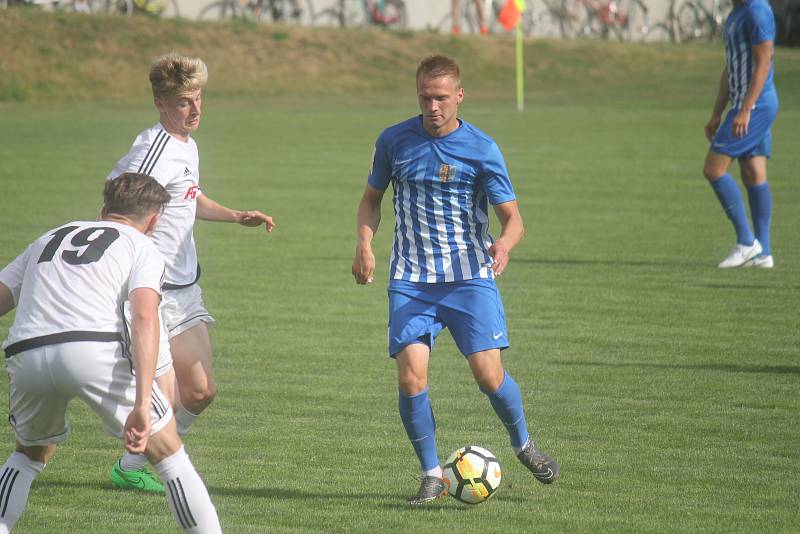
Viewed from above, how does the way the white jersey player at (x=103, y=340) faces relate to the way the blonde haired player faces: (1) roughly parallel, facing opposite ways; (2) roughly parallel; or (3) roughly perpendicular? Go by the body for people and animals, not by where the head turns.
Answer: roughly perpendicular

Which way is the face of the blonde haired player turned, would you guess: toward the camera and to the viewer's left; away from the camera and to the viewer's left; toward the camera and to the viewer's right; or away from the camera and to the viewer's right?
toward the camera and to the viewer's right

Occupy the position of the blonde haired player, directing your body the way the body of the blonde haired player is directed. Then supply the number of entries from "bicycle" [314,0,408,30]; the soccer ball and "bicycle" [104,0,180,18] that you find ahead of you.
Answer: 1

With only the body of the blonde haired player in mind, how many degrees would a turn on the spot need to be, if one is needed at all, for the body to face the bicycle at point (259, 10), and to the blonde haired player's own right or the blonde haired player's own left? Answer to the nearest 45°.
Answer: approximately 135° to the blonde haired player's own left

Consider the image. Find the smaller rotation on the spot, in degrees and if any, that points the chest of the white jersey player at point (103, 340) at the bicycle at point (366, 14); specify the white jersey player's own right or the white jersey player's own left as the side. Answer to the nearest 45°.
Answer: approximately 45° to the white jersey player's own left

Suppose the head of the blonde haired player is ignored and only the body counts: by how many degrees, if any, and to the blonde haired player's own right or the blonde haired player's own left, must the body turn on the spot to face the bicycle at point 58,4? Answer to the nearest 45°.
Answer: approximately 135° to the blonde haired player's own left

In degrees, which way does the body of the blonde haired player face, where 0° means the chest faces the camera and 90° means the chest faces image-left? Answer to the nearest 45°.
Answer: approximately 315°

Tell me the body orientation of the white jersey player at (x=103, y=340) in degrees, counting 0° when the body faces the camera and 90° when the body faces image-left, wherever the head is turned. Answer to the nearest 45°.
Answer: approximately 225°

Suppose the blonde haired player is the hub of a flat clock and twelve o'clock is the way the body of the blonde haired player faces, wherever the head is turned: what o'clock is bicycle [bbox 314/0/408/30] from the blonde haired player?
The bicycle is roughly at 8 o'clock from the blonde haired player.

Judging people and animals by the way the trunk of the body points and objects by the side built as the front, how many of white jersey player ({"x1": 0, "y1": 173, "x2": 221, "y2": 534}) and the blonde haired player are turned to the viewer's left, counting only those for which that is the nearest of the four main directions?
0

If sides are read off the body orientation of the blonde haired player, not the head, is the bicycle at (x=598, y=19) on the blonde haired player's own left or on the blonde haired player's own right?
on the blonde haired player's own left
